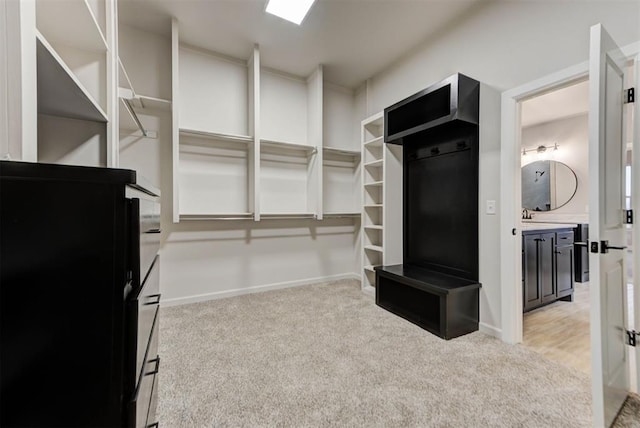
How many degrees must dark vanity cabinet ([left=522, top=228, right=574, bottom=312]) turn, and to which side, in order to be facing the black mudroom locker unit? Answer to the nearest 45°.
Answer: approximately 90° to its right

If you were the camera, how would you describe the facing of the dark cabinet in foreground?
facing to the right of the viewer

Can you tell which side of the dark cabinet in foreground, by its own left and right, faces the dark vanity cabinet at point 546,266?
front

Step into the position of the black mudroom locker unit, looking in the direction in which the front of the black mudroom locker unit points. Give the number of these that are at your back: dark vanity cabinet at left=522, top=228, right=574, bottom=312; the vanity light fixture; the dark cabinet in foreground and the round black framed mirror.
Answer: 3

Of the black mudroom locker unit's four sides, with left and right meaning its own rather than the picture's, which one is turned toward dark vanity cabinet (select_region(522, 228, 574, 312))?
back

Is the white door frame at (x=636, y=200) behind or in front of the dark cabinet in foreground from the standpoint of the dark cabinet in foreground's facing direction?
in front

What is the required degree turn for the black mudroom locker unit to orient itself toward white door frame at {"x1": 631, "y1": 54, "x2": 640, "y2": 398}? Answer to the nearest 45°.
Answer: approximately 90° to its left

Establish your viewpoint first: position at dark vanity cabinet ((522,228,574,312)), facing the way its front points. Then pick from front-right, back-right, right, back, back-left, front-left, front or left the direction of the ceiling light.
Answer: right

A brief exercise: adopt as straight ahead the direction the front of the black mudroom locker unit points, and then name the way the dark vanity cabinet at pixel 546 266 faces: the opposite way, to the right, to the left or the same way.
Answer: to the left

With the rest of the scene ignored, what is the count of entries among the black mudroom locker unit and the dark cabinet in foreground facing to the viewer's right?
1

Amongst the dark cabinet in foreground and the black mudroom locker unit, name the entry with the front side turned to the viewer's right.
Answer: the dark cabinet in foreground

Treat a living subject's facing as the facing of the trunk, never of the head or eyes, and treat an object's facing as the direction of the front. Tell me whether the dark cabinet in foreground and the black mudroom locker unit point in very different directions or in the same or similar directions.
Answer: very different directions

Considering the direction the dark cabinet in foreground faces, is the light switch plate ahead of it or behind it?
ahead

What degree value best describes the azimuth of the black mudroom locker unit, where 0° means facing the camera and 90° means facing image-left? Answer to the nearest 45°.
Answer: approximately 45°
